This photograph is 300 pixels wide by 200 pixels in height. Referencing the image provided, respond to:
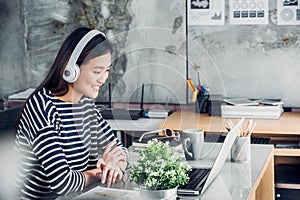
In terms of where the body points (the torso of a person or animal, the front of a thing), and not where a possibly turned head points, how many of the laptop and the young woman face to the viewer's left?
1

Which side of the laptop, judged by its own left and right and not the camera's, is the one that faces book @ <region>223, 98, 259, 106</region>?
right

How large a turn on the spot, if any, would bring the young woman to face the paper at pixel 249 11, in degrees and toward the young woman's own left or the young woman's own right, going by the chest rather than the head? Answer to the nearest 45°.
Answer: approximately 90° to the young woman's own left

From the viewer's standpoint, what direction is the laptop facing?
to the viewer's left

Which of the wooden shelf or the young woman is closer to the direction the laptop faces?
the young woman

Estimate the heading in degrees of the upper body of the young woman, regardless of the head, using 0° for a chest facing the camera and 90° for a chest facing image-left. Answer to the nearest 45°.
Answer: approximately 315°

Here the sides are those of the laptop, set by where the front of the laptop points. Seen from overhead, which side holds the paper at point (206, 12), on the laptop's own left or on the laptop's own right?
on the laptop's own right
